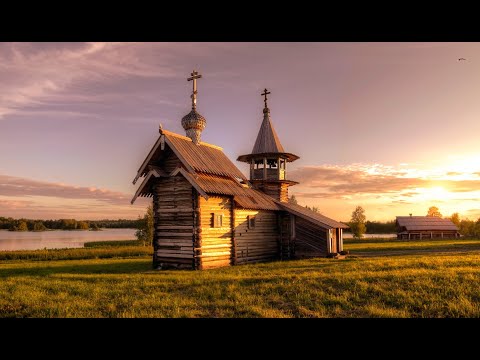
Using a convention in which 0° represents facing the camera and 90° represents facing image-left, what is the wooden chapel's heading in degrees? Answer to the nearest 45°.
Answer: approximately 225°
